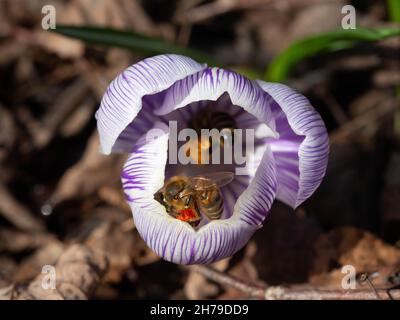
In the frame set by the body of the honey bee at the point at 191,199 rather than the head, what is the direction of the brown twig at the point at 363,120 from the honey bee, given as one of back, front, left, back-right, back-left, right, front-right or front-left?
back-right

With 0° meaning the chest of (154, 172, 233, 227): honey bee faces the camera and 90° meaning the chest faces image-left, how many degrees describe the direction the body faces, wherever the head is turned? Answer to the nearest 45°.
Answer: approximately 90°

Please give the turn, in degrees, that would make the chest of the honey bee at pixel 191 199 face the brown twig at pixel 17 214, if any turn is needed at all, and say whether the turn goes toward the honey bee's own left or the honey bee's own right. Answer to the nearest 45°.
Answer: approximately 45° to the honey bee's own right

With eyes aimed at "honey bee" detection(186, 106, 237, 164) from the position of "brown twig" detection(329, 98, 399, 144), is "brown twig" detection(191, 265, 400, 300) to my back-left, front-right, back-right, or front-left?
front-left
